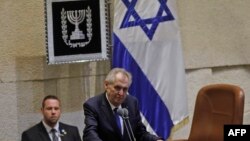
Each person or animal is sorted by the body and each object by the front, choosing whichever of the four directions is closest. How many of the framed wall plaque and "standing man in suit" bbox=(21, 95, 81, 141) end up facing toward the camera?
2

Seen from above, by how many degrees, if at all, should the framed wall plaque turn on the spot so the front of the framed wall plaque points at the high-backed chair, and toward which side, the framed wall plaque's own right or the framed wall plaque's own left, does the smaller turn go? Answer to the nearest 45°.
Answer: approximately 45° to the framed wall plaque's own left

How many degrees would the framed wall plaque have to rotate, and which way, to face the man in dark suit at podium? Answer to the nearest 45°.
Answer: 0° — it already faces them

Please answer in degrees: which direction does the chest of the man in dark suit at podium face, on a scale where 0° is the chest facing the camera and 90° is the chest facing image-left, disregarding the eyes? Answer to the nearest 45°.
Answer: approximately 315°

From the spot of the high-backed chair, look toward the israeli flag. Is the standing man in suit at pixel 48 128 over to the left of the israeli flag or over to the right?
left

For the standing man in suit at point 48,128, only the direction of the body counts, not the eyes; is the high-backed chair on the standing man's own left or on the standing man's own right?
on the standing man's own left
